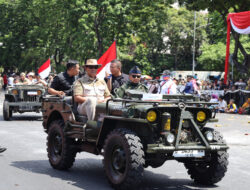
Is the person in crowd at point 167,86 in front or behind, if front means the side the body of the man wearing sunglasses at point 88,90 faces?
behind

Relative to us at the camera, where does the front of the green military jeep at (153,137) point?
facing the viewer and to the right of the viewer

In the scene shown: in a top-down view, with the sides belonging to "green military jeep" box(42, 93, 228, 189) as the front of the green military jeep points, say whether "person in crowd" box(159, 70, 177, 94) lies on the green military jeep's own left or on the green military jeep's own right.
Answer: on the green military jeep's own left

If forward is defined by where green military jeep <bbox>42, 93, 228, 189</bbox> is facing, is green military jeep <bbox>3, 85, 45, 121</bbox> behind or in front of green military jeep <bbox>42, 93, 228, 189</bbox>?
behind

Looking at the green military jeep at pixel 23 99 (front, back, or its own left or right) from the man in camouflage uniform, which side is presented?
front

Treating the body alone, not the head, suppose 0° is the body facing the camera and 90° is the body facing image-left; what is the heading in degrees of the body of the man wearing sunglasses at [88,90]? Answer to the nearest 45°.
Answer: approximately 0°

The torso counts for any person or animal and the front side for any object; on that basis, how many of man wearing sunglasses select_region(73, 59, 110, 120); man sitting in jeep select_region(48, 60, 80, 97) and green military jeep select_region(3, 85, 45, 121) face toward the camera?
2

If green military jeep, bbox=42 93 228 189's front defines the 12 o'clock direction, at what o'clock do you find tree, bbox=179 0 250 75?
The tree is roughly at 8 o'clock from the green military jeep.

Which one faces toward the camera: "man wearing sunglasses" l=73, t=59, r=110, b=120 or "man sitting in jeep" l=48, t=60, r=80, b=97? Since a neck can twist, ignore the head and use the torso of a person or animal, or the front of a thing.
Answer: the man wearing sunglasses

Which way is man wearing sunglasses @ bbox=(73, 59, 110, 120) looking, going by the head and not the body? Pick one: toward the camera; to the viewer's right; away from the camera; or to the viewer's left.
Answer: toward the camera

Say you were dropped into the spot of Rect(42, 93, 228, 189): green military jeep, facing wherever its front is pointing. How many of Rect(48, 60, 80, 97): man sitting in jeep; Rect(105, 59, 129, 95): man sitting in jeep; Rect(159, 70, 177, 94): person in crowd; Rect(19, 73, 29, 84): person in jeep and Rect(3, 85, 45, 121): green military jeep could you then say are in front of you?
0

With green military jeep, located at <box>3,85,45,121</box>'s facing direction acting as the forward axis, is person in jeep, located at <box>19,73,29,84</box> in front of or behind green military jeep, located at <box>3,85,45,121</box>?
behind

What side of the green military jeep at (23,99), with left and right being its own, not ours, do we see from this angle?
front

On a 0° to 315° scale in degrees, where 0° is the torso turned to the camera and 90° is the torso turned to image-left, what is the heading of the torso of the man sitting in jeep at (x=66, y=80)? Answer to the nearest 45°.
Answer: approximately 270°

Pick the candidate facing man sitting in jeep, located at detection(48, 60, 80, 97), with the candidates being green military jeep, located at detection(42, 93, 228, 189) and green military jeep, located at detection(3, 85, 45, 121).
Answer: green military jeep, located at detection(3, 85, 45, 121)
